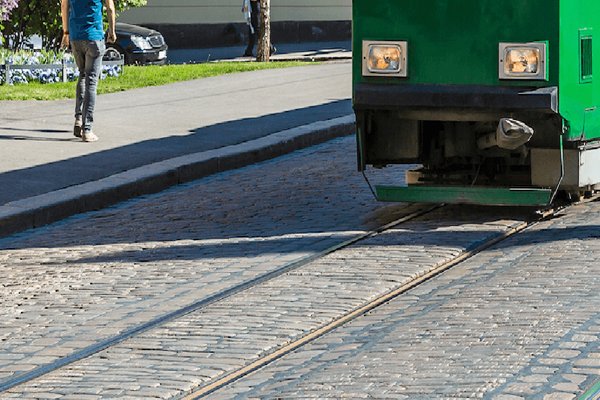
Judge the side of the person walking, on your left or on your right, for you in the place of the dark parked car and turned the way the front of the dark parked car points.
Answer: on your right

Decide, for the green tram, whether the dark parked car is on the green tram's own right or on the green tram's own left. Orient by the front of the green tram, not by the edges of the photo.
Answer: on the green tram's own right

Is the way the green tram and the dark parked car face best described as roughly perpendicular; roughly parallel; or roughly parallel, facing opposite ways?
roughly perpendicular

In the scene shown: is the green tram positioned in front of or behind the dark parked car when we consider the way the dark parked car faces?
in front

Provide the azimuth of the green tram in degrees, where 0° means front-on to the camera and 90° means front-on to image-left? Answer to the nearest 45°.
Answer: approximately 45°

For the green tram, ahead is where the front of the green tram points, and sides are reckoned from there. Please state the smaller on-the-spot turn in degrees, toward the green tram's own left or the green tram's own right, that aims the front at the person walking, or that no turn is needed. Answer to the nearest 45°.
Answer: approximately 90° to the green tram's own right

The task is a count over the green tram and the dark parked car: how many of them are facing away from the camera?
0

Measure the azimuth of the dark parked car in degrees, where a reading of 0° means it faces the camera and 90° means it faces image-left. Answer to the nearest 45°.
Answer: approximately 315°
